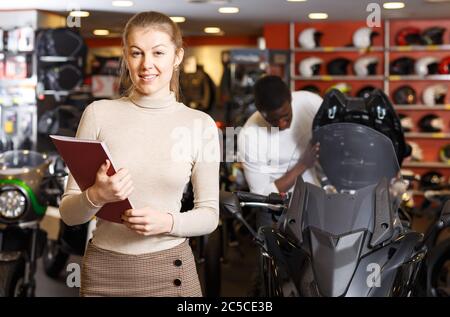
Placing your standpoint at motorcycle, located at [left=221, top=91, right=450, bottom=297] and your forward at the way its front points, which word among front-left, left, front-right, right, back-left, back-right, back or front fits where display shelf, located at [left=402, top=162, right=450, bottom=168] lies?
back

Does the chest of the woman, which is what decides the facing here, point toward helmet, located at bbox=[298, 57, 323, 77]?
no

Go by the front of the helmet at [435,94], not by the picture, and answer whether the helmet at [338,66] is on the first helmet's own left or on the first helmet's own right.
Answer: on the first helmet's own right

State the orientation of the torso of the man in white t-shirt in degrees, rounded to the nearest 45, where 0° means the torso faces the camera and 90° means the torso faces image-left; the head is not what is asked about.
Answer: approximately 315°

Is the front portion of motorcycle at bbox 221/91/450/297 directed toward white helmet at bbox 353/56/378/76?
no

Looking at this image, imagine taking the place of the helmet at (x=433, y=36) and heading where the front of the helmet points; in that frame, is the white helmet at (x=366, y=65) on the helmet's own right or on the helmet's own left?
on the helmet's own right

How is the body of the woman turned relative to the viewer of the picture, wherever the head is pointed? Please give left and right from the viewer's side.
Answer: facing the viewer

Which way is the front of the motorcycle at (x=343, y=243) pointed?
toward the camera

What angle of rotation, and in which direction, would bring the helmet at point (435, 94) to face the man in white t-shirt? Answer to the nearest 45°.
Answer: approximately 45° to its right

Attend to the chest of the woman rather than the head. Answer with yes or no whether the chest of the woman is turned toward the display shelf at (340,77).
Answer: no

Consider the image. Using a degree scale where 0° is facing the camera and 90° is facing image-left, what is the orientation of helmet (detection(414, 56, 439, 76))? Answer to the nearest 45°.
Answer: approximately 315°

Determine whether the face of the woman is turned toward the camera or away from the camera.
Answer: toward the camera

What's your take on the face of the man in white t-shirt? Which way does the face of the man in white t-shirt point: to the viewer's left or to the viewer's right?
to the viewer's right
